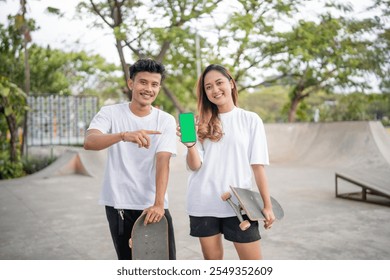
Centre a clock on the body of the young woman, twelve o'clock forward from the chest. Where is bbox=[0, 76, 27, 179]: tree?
The tree is roughly at 5 o'clock from the young woman.

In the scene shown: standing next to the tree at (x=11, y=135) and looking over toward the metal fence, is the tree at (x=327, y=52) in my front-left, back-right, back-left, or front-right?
front-right

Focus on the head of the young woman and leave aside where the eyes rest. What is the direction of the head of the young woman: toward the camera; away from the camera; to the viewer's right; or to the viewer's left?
toward the camera

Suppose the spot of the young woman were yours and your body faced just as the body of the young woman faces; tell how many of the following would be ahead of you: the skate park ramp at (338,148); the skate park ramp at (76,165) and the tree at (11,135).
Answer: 0

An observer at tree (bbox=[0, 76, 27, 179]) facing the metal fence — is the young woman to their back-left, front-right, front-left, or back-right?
back-right

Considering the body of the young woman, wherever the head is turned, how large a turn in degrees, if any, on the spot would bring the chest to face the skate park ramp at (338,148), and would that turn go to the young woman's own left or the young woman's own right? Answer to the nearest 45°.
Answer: approximately 180°

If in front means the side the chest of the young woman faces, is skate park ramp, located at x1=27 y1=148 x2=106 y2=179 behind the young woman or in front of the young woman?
behind

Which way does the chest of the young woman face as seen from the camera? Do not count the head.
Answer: toward the camera
